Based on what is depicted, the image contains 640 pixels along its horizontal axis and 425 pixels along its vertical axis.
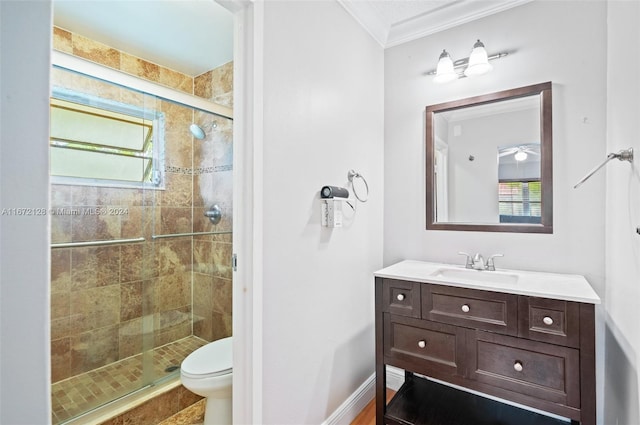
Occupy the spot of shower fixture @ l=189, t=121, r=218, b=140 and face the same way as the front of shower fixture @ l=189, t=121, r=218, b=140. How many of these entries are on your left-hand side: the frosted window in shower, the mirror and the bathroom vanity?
2

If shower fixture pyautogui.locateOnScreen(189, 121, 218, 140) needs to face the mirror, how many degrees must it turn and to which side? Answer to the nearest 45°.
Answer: approximately 90° to its left

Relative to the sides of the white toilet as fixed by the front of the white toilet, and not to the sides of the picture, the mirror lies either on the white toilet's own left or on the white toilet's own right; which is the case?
on the white toilet's own left

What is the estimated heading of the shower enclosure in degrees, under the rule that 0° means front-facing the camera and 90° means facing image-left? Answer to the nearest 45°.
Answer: approximately 315°

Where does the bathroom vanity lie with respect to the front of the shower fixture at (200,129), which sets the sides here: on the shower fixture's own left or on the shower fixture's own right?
on the shower fixture's own left
